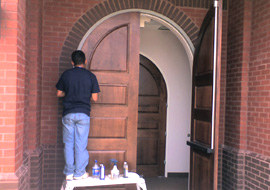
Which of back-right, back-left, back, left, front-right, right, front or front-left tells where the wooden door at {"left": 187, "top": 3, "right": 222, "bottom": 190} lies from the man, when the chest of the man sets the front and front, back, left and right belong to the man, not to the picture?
right

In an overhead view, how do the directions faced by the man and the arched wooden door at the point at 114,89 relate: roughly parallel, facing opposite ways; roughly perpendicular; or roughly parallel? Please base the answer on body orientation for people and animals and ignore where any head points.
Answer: roughly parallel, facing opposite ways

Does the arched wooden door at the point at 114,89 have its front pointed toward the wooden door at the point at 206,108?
no

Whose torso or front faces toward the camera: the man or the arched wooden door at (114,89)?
the arched wooden door

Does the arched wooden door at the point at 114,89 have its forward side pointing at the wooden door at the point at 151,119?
no

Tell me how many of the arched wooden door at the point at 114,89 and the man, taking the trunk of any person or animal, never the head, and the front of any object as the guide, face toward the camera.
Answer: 1

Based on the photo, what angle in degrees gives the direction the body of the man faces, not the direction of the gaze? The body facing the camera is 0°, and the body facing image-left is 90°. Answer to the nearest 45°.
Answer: approximately 180°

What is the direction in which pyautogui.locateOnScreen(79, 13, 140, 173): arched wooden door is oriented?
toward the camera
